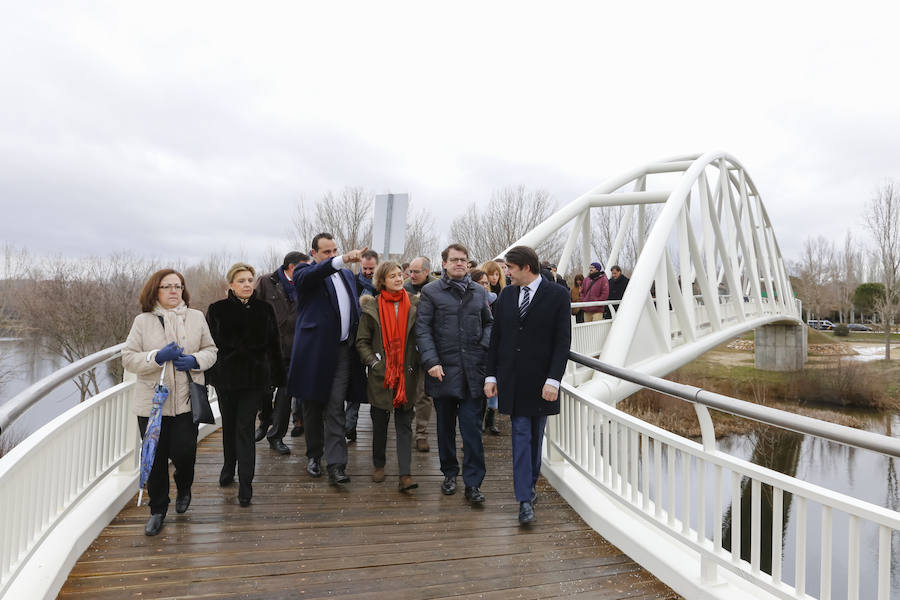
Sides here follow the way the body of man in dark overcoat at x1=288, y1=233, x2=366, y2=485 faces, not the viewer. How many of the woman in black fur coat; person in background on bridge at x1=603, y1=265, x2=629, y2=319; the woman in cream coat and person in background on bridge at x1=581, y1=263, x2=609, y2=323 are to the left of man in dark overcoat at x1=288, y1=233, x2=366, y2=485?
2

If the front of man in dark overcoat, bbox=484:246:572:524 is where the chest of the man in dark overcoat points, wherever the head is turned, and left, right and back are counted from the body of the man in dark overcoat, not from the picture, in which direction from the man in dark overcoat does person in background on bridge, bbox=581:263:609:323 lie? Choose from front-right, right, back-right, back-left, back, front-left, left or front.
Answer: back

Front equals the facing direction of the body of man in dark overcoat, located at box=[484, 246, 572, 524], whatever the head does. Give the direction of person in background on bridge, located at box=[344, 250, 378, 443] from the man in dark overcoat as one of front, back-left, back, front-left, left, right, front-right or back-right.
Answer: back-right

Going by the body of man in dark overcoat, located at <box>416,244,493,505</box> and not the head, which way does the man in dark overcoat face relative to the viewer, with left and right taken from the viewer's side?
facing the viewer

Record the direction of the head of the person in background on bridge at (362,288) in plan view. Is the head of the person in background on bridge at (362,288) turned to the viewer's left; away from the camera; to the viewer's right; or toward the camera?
toward the camera

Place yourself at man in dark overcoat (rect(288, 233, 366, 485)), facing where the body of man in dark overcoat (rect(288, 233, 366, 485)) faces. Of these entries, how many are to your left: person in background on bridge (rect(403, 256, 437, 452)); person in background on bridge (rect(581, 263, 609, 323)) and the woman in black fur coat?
2

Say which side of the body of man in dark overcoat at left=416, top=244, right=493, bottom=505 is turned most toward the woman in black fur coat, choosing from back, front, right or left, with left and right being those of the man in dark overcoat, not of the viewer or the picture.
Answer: right

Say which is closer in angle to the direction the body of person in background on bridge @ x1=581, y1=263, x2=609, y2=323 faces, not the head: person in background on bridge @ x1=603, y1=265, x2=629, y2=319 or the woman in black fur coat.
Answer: the woman in black fur coat

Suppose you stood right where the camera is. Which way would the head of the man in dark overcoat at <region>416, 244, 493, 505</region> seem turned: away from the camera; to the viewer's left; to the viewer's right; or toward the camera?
toward the camera

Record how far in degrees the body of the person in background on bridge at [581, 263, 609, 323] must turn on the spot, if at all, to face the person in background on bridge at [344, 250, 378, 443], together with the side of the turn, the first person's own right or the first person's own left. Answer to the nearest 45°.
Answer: approximately 45° to the first person's own left

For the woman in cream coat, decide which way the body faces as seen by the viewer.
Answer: toward the camera

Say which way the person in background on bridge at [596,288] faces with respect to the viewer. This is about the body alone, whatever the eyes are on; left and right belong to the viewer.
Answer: facing the viewer and to the left of the viewer

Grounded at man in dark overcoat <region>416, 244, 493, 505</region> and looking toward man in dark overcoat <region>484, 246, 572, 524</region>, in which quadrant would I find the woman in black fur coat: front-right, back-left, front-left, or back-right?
back-right

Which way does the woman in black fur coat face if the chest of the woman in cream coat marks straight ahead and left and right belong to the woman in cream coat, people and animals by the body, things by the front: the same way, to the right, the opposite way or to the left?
the same way

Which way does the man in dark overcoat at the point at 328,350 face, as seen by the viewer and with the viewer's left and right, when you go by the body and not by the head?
facing the viewer and to the right of the viewer

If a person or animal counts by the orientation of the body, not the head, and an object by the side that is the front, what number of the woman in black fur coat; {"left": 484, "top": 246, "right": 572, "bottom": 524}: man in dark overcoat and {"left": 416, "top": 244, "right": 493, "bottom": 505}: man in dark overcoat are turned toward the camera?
3

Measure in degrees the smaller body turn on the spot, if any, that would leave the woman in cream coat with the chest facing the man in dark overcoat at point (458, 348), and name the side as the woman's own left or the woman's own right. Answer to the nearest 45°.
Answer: approximately 90° to the woman's own left
